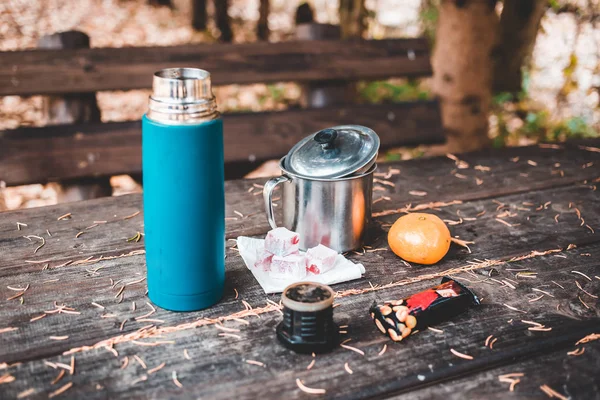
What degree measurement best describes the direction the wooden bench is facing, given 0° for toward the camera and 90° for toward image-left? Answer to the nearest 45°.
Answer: approximately 0°

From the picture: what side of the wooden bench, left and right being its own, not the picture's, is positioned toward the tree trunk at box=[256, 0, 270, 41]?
back

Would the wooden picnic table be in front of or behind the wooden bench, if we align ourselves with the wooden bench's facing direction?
in front

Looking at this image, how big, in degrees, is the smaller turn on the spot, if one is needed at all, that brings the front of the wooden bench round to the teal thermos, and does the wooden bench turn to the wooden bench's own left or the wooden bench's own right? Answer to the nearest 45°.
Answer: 0° — it already faces it

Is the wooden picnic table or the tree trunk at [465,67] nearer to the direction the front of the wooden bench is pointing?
the wooden picnic table

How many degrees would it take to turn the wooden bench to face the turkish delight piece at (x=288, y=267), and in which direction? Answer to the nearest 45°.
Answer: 0° — it already faces it

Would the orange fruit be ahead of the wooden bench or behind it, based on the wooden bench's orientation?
ahead

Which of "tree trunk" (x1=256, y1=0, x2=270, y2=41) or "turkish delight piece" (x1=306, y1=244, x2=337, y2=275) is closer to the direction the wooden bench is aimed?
the turkish delight piece

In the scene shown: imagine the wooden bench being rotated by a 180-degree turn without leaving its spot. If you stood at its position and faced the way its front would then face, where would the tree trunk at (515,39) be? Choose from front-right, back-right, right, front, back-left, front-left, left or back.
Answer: front-right

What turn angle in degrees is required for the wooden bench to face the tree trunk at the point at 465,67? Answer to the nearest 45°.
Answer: approximately 135° to its left

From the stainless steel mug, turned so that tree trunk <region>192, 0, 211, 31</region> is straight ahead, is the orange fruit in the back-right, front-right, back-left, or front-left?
back-right

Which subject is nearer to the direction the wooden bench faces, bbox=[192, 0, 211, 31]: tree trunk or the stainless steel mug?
the stainless steel mug

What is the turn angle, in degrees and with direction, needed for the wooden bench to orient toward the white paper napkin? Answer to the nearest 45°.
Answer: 0° — it already faces it

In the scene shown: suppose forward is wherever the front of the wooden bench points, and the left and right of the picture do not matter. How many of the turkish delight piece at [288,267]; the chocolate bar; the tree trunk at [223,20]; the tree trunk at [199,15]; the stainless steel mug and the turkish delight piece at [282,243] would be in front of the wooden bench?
4

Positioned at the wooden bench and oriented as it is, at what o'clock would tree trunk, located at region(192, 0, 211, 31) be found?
The tree trunk is roughly at 6 o'clock from the wooden bench.
